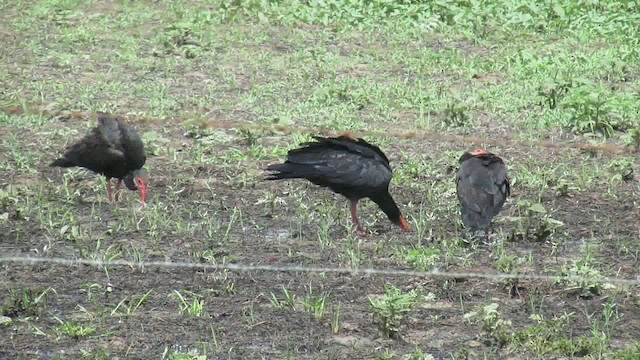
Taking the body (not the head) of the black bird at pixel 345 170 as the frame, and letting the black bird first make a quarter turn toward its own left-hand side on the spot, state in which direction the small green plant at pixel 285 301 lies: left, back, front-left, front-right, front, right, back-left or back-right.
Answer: back

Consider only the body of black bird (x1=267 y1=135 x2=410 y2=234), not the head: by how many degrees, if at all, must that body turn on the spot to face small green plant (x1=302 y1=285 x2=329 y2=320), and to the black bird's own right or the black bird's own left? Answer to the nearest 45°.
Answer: approximately 90° to the black bird's own right

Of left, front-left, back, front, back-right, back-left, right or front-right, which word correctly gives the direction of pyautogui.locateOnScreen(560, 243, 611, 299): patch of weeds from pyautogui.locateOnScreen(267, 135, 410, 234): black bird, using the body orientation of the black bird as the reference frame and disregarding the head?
front-right

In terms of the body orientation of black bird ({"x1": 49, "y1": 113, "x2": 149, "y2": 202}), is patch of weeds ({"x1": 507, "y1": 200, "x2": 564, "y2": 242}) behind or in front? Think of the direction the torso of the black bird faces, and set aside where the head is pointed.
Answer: in front

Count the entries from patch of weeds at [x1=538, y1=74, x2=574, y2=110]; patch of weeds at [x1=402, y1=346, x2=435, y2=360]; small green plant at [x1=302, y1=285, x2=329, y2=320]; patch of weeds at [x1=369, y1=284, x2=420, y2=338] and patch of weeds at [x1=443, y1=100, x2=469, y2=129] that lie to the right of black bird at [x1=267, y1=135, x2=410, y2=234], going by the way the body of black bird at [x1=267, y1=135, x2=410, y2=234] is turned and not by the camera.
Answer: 3

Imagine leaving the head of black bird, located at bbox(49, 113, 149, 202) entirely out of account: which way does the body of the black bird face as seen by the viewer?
to the viewer's right

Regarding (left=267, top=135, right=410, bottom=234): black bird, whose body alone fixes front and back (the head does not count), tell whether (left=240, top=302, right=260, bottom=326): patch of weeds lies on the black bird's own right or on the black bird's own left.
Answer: on the black bird's own right

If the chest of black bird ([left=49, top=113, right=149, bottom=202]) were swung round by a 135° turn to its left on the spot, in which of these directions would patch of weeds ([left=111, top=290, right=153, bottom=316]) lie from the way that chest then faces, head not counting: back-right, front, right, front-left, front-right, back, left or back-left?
back-left

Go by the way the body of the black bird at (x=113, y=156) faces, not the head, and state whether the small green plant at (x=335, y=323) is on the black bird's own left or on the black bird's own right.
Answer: on the black bird's own right

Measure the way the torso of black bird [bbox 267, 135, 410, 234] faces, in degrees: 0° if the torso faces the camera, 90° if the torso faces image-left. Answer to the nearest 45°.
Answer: approximately 270°

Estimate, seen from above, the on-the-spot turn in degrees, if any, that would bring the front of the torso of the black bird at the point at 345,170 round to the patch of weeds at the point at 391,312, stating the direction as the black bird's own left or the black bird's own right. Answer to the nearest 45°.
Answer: approximately 90° to the black bird's own right

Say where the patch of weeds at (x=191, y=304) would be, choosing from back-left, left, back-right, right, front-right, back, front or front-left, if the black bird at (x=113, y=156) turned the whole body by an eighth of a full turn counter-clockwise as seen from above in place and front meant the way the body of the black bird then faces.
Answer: back-right

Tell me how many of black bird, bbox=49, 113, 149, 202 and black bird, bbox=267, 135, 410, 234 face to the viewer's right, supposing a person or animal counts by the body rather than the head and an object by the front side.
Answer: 2

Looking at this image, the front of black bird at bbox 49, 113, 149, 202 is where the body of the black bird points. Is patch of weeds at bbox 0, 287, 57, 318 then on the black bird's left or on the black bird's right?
on the black bird's right

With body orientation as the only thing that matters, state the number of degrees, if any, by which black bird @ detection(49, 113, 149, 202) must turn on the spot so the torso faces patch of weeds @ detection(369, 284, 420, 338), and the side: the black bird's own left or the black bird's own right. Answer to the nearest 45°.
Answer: approximately 45° to the black bird's own right

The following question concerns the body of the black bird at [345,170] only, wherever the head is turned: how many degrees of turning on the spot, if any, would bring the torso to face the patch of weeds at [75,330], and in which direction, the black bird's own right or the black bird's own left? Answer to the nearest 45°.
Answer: approximately 135° to the black bird's own right
